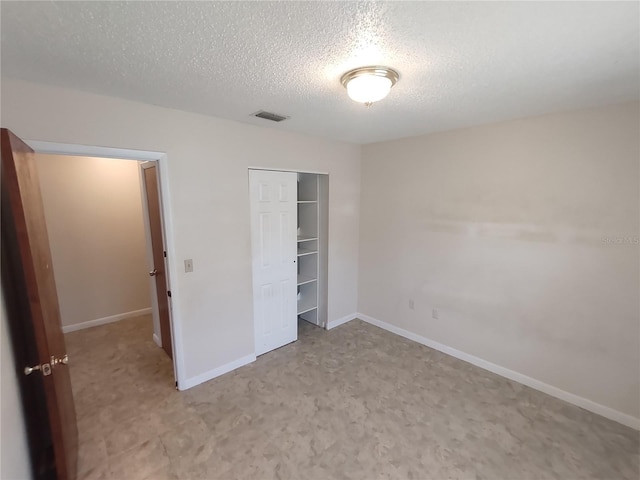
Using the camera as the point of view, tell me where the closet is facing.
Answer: facing the viewer and to the right of the viewer

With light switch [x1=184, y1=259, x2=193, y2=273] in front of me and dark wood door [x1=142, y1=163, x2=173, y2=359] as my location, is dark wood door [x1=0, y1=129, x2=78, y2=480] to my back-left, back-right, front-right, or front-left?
front-right

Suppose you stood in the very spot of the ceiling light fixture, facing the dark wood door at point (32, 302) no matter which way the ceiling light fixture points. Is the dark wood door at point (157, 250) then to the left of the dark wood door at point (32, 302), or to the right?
right

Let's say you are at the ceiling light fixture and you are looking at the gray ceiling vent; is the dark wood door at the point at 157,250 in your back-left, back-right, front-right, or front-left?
front-left

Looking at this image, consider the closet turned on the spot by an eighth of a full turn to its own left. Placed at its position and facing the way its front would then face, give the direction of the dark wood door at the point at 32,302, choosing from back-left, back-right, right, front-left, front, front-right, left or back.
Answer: back-right

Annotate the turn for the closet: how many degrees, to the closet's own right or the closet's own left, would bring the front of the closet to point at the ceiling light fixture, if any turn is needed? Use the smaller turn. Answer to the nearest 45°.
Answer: approximately 45° to the closet's own right

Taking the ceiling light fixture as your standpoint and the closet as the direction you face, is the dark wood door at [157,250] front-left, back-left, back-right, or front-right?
front-left

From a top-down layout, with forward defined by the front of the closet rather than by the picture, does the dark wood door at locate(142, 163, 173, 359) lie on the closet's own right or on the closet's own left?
on the closet's own right

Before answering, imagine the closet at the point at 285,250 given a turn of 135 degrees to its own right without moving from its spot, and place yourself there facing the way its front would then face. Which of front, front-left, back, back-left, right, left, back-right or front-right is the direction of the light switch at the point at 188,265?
front-left
